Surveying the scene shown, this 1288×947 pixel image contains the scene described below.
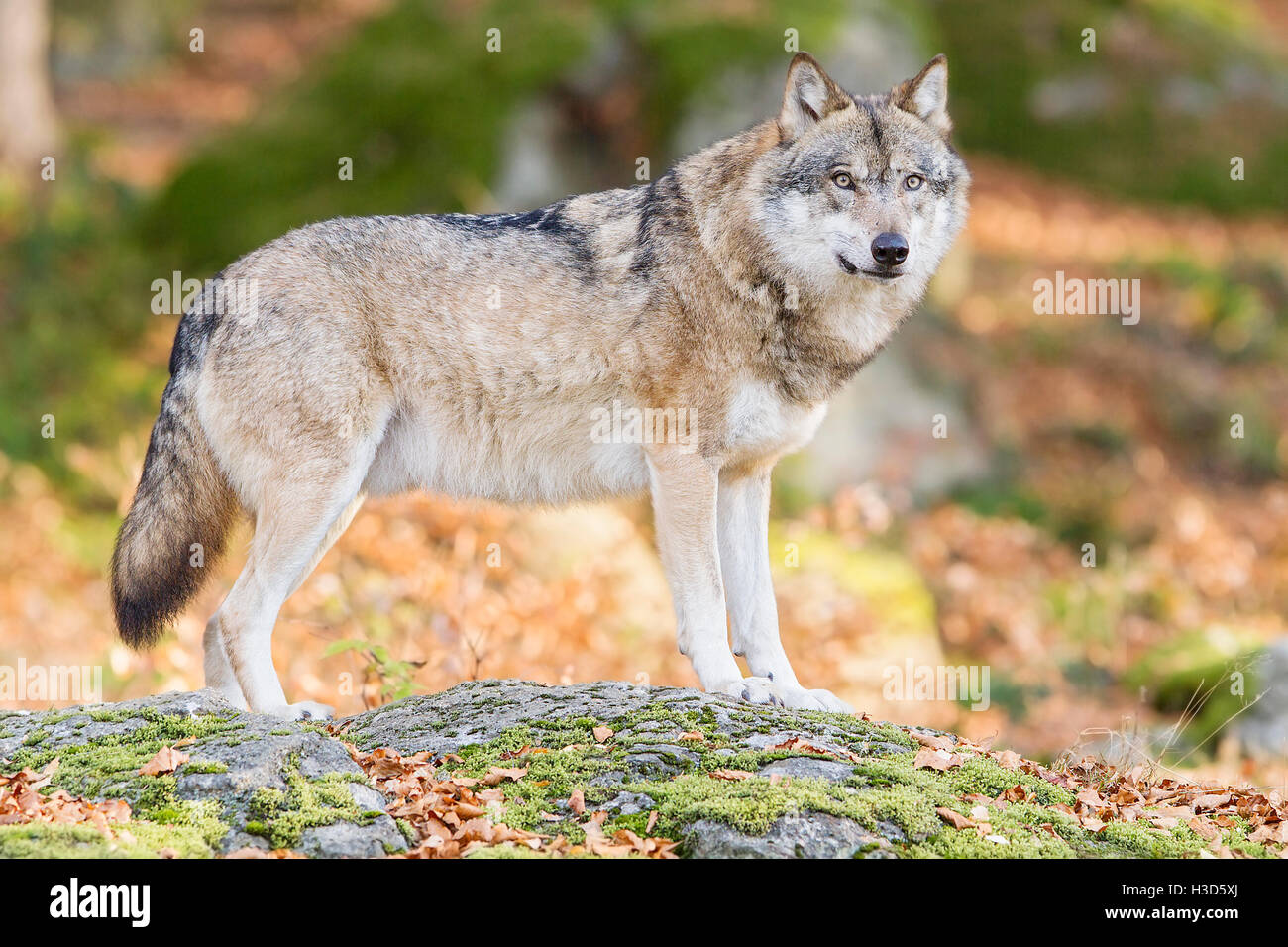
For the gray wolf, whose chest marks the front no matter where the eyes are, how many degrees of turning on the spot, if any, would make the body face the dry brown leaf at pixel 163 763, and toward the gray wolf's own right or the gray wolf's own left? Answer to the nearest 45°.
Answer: approximately 135° to the gray wolf's own right

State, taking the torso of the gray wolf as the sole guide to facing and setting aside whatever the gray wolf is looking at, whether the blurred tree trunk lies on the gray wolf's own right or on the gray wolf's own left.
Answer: on the gray wolf's own left

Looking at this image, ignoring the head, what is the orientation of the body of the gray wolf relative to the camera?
to the viewer's right
